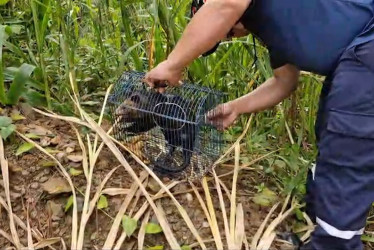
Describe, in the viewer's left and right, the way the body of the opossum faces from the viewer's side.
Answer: facing to the left of the viewer

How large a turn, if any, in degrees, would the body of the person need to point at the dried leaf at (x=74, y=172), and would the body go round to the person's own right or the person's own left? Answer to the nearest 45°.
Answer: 0° — they already face it

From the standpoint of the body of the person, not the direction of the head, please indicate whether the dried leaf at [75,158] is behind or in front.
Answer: in front

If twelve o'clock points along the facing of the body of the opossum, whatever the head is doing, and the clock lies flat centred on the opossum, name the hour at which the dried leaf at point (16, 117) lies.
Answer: The dried leaf is roughly at 1 o'clock from the opossum.

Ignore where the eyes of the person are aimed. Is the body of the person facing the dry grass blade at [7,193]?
yes

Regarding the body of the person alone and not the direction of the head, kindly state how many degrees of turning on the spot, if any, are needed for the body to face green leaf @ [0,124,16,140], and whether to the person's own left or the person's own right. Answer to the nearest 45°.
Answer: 0° — they already face it

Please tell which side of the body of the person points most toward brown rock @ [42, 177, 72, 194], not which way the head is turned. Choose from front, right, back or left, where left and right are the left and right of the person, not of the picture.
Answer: front

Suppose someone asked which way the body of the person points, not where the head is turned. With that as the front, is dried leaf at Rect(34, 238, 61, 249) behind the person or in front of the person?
in front

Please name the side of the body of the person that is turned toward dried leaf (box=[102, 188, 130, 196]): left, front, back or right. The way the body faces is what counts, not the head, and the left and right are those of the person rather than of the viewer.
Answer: front

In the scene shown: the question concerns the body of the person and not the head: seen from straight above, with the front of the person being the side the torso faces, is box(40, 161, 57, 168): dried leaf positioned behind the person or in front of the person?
in front

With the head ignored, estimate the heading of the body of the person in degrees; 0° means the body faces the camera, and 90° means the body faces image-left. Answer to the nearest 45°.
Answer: approximately 90°
